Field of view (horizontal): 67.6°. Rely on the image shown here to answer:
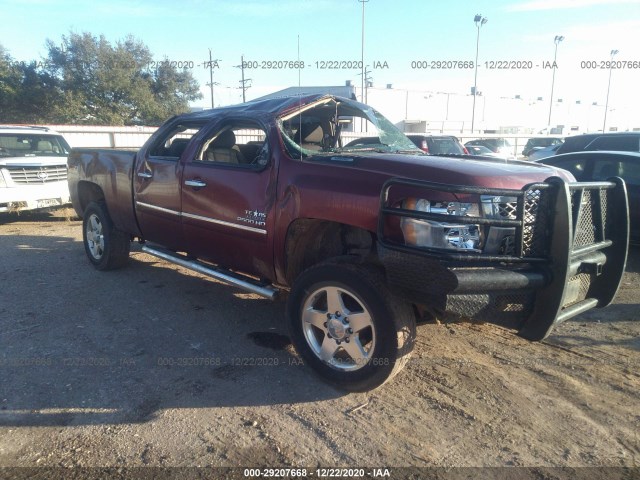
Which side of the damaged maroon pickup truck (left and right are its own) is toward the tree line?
back

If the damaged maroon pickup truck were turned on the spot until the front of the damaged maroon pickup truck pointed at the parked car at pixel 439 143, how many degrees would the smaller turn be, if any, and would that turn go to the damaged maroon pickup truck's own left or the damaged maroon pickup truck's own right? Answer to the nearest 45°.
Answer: approximately 135° to the damaged maroon pickup truck's own left

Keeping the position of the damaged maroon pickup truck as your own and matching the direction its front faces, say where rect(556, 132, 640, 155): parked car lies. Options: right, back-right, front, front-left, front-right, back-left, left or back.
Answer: left

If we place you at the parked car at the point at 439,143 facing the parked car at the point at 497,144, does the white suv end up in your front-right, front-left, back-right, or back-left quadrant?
back-left

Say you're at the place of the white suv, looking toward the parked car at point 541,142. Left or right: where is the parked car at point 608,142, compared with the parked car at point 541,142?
right

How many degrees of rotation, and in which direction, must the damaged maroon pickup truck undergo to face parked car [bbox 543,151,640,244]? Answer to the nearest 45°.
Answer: approximately 90° to its left

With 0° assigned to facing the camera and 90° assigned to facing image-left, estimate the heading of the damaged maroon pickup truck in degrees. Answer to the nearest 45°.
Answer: approximately 315°

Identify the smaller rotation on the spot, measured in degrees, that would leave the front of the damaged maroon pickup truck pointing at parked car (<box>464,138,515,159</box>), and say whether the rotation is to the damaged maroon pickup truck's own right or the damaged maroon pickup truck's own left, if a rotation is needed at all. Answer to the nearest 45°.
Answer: approximately 135° to the damaged maroon pickup truck's own left

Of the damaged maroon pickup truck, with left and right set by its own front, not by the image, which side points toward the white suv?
back
